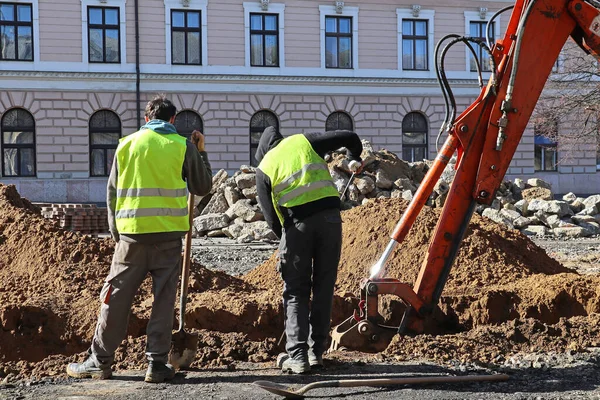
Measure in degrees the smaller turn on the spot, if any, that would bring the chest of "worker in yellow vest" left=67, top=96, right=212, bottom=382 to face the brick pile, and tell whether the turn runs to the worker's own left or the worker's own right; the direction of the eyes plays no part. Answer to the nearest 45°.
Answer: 0° — they already face it

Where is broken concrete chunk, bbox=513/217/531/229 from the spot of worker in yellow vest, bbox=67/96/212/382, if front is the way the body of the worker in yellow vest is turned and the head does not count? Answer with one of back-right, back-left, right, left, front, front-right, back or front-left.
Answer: front-right

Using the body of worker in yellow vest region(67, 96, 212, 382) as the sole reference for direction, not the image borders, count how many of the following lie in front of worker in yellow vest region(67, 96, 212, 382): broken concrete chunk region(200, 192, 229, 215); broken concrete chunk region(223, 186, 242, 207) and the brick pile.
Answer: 3

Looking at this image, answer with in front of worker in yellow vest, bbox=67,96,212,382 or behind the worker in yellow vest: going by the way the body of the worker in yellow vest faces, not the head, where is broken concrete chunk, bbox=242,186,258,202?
in front

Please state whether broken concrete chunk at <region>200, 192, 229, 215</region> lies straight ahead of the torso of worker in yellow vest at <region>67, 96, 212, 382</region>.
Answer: yes

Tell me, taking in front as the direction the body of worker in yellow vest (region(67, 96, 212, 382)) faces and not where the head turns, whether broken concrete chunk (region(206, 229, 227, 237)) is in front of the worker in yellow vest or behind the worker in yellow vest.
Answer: in front

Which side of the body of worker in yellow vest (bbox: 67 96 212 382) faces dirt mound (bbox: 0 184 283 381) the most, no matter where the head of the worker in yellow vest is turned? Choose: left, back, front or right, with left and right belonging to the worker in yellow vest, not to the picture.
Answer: front

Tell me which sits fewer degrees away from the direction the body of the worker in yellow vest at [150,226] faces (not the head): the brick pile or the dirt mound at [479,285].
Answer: the brick pile

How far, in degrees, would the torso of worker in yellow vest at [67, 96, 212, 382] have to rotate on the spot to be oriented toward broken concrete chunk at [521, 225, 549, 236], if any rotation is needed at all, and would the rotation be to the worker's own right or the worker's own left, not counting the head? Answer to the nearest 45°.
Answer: approximately 45° to the worker's own right

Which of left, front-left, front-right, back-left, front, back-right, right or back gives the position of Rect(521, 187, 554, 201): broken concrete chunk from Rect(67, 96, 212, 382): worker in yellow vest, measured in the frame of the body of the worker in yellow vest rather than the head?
front-right

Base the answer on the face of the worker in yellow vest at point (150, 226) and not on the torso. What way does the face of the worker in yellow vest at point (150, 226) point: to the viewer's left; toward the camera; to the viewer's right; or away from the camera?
away from the camera

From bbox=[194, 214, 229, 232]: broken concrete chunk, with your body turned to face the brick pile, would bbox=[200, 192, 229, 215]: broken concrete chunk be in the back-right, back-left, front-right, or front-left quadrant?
back-right

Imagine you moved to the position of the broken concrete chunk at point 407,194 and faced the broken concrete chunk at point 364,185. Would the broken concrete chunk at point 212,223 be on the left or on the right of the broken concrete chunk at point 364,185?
left

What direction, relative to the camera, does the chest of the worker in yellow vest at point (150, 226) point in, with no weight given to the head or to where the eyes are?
away from the camera
